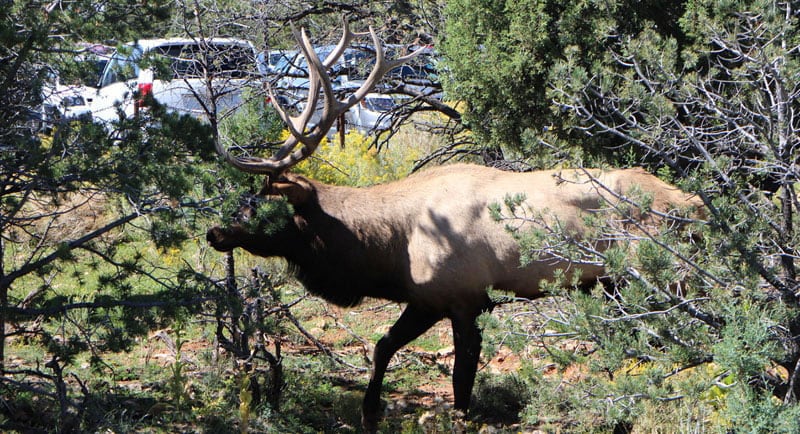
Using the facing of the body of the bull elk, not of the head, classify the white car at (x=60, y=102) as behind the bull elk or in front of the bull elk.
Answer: in front

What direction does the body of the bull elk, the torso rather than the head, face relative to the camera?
to the viewer's left

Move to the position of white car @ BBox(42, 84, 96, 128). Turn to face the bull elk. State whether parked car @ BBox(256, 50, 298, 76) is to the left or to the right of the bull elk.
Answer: left
